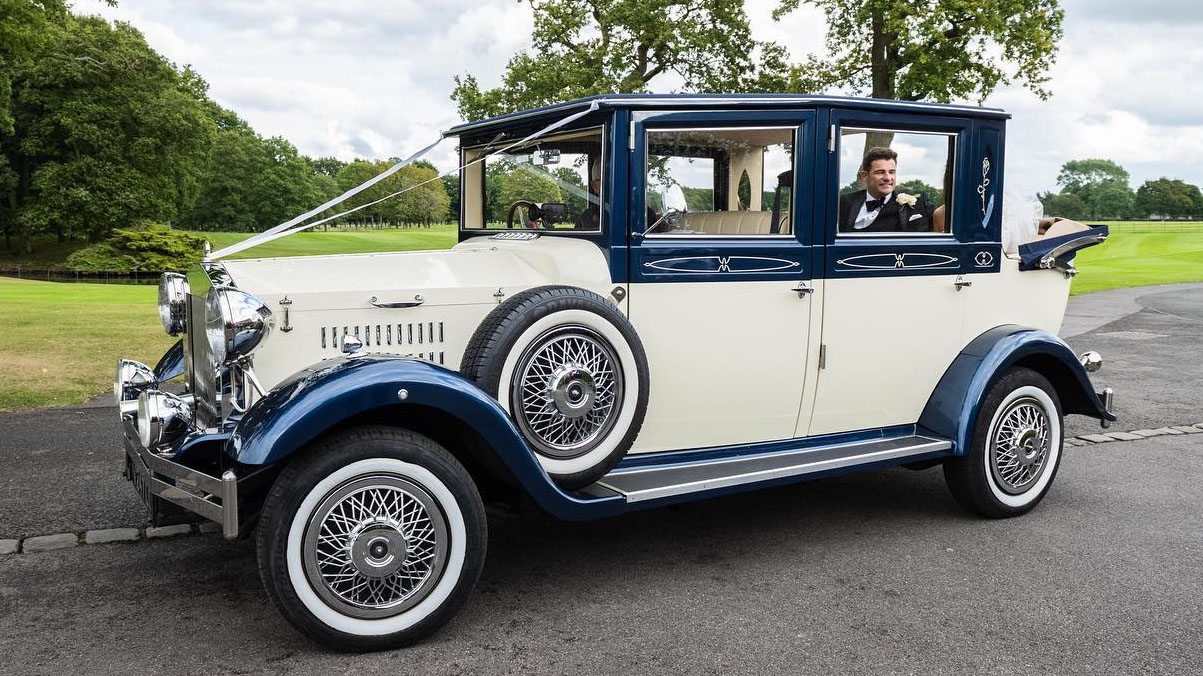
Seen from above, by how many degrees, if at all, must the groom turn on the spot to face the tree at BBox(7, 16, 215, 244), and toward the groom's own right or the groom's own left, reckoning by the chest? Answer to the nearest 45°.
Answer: approximately 90° to the groom's own right

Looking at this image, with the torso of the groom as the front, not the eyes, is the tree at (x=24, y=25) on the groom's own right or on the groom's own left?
on the groom's own right

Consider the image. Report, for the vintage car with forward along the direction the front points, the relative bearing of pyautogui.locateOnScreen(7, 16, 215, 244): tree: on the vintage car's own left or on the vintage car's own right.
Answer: on the vintage car's own right

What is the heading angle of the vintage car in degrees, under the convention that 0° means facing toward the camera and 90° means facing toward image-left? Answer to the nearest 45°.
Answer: approximately 45°

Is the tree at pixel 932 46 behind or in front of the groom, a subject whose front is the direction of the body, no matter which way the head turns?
behind

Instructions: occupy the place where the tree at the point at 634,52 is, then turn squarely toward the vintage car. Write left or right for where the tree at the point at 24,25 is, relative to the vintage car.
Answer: right

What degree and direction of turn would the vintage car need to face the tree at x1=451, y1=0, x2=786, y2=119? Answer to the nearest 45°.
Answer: approximately 135° to its right

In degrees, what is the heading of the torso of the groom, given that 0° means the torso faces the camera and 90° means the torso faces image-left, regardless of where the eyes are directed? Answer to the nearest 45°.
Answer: approximately 45°

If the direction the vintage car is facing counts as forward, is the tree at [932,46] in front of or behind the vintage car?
behind
